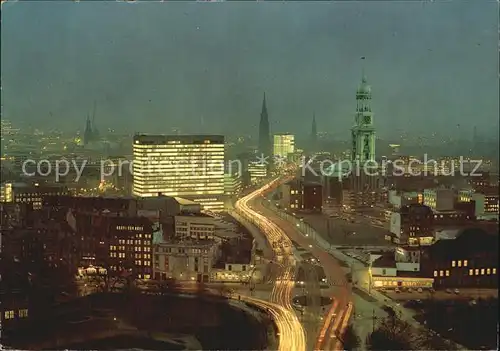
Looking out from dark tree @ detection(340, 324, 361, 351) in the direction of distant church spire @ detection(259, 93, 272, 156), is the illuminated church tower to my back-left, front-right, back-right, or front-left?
front-right

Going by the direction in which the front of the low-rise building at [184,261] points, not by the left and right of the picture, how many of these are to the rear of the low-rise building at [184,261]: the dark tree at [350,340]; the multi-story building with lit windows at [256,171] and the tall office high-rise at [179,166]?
2

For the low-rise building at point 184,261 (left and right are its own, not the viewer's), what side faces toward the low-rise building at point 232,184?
back

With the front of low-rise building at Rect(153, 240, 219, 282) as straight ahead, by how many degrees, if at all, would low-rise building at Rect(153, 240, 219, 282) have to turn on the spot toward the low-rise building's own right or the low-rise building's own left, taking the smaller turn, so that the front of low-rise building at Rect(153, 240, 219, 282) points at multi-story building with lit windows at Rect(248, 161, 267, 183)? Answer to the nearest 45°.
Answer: approximately 180°

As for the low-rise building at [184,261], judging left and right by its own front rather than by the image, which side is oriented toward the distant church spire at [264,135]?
back

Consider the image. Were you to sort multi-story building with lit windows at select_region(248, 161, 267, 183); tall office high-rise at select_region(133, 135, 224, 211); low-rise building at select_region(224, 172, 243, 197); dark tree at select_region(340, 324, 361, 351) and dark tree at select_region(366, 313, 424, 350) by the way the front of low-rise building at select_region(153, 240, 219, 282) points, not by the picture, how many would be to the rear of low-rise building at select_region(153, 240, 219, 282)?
3

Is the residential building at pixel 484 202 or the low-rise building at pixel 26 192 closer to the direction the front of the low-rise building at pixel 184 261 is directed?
the residential building

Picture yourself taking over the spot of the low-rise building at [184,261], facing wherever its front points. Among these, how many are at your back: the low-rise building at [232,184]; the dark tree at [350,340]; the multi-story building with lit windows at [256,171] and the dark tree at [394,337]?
2

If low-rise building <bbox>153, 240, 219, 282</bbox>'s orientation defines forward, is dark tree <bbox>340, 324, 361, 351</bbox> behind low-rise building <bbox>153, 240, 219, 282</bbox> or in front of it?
in front

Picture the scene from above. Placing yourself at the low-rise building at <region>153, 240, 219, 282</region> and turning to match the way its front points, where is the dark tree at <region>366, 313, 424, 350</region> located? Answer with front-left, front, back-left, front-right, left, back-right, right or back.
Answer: front-left

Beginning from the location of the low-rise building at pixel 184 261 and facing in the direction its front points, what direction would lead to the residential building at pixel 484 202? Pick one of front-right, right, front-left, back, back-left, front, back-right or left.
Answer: left

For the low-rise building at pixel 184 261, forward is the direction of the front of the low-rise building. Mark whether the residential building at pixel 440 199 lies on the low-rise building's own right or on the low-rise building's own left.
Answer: on the low-rise building's own left

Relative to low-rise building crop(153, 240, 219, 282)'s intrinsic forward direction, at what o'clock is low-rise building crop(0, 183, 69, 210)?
low-rise building crop(0, 183, 69, 210) is roughly at 5 o'clock from low-rise building crop(153, 240, 219, 282).

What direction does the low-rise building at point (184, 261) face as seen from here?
toward the camera

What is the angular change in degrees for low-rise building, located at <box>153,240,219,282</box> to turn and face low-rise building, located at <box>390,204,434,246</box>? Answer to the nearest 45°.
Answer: approximately 90° to its left

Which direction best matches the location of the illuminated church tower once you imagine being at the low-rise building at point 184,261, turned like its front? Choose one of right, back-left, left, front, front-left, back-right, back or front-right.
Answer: back-left
